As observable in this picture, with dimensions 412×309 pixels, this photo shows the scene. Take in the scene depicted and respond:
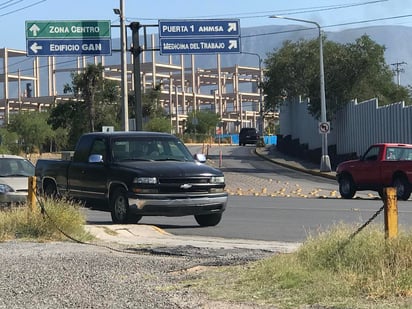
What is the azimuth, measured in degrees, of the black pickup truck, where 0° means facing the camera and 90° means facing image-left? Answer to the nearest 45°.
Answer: approximately 315°

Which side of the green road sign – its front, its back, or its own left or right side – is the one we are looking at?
front

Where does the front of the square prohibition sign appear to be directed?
toward the camera

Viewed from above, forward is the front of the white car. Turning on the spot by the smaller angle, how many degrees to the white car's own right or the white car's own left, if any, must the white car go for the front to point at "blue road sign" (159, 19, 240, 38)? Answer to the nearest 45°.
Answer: approximately 90° to the white car's own left

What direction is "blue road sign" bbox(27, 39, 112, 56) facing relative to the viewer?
toward the camera

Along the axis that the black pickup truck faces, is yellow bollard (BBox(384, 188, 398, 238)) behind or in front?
in front

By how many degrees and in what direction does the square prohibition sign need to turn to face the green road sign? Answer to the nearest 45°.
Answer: approximately 45° to its right

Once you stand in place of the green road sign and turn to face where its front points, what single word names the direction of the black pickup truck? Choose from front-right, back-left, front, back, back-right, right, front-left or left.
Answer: front
